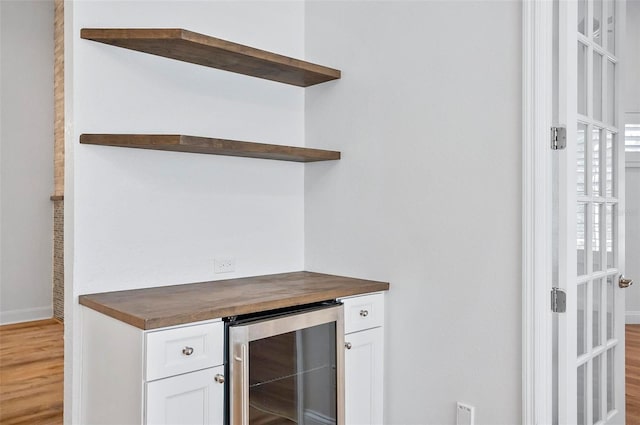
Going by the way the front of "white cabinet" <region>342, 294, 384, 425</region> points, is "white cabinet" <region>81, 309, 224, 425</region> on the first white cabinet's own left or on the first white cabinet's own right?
on the first white cabinet's own right

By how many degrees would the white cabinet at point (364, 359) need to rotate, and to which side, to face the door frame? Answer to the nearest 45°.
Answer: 0° — it already faces it

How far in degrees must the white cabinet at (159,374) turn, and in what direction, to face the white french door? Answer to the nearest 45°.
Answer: approximately 45° to its left

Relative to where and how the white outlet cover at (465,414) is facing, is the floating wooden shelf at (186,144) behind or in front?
in front

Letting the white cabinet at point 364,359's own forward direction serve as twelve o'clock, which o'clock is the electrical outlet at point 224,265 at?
The electrical outlet is roughly at 5 o'clock from the white cabinet.

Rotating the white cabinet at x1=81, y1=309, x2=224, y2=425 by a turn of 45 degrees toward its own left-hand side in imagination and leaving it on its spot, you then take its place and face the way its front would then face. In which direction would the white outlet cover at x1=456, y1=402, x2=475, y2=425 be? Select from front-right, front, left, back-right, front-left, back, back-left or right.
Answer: front

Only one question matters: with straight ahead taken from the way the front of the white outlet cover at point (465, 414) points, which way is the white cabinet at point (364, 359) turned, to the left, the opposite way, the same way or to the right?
to the left

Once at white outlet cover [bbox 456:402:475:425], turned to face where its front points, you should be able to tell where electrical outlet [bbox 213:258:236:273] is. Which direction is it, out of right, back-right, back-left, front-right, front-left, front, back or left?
front-right

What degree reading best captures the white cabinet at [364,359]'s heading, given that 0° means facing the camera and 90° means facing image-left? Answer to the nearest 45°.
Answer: approximately 315°

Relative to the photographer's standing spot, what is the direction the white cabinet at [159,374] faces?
facing the viewer and to the right of the viewer

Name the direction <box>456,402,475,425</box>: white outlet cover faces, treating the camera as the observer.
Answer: facing the viewer and to the left of the viewer

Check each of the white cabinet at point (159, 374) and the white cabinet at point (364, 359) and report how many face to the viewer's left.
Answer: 0
